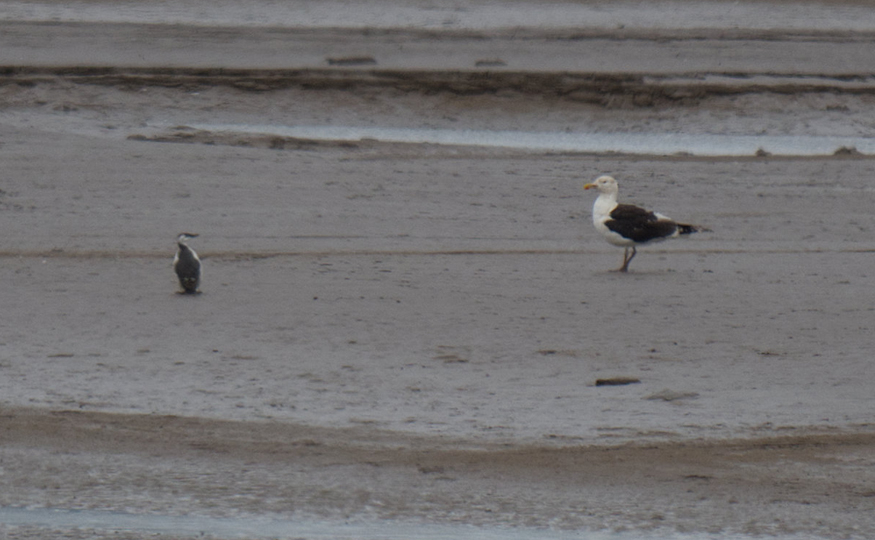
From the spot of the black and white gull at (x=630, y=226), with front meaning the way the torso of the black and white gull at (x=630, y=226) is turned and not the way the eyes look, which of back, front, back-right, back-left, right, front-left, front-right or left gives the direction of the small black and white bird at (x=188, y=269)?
front-left

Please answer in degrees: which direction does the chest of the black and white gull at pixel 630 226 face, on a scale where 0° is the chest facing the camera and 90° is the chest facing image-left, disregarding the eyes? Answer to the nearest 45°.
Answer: approximately 90°
